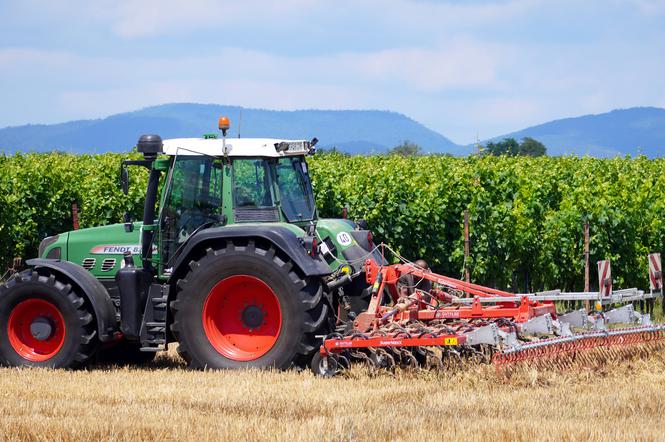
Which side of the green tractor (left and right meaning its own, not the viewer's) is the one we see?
left

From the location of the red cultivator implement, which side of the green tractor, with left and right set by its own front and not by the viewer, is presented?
back
